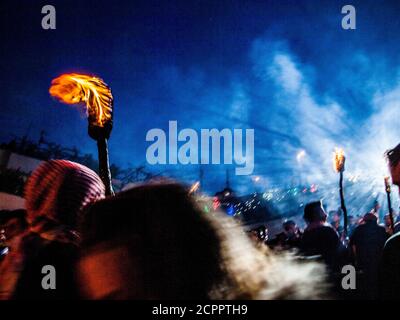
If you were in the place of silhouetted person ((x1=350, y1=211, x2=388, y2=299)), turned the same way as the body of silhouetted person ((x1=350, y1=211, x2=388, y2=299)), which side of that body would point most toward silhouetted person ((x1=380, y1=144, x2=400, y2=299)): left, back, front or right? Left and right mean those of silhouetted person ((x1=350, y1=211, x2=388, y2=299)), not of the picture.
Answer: back

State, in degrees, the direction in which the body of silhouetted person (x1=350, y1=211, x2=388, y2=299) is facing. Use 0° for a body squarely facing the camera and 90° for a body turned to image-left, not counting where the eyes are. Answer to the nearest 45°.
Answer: approximately 180°

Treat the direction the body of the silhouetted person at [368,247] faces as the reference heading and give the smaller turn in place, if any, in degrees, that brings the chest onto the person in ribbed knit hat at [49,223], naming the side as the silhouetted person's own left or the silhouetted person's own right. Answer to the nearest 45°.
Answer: approximately 180°
